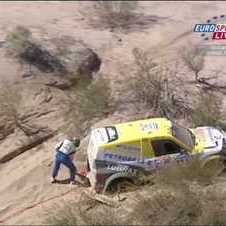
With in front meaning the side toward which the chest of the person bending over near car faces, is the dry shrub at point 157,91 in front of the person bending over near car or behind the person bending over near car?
in front

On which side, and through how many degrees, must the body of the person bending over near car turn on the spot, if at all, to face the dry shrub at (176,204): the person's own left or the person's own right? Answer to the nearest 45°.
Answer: approximately 90° to the person's own right

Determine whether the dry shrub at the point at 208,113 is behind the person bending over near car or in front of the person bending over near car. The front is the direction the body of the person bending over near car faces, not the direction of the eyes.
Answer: in front

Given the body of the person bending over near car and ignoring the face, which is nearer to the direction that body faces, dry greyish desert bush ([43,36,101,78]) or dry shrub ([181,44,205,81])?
the dry shrub

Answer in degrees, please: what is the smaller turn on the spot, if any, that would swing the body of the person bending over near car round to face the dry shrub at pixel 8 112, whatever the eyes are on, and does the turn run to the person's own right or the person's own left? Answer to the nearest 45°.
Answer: approximately 90° to the person's own left

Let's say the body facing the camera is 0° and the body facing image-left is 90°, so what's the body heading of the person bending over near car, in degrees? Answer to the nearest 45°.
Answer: approximately 225°

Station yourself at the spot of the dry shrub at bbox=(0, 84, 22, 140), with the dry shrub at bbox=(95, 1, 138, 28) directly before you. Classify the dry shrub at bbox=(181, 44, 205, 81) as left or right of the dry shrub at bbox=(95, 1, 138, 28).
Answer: right

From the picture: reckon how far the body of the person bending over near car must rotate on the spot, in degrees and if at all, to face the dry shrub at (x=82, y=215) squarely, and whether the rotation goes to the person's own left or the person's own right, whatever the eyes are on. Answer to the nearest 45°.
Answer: approximately 135° to the person's own right

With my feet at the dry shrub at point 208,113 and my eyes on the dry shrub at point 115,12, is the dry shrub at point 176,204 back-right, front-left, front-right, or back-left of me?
back-left
